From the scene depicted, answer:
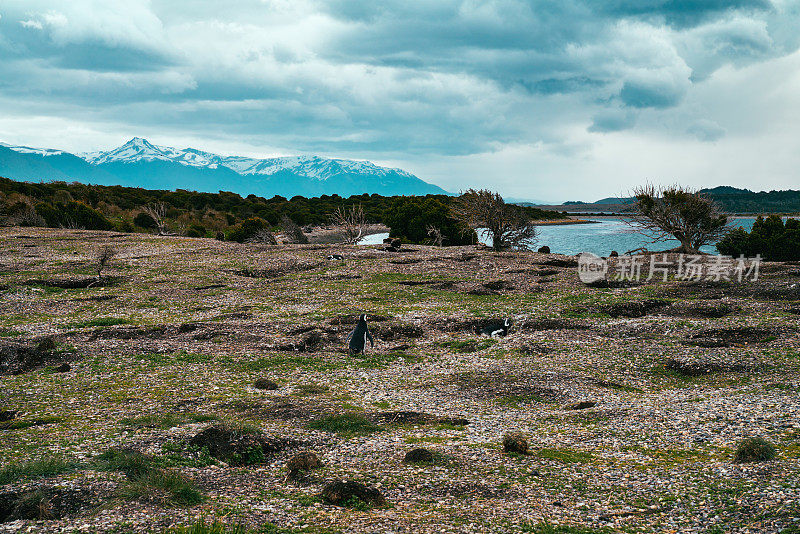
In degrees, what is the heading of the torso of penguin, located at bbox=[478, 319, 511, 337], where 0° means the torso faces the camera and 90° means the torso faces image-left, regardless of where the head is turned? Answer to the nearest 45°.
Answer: approximately 270°

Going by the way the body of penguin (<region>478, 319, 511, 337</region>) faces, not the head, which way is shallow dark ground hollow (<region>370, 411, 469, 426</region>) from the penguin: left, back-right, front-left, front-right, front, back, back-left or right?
right

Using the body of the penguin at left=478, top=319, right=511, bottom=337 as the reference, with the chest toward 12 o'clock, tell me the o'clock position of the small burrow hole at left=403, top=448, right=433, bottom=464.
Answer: The small burrow hole is roughly at 3 o'clock from the penguin.

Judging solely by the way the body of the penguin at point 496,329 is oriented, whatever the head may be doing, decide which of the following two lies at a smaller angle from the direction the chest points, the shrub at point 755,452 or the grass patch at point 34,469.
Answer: the shrub

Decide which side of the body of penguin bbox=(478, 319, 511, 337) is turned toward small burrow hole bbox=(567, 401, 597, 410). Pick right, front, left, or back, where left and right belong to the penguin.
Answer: right

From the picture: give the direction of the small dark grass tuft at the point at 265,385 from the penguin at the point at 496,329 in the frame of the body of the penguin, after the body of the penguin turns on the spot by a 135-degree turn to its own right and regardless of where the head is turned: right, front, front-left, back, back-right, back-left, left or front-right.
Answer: front

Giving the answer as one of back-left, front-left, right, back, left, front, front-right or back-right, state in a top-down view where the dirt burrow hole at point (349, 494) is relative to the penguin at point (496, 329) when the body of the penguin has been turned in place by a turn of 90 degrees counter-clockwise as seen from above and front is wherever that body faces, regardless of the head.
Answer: back

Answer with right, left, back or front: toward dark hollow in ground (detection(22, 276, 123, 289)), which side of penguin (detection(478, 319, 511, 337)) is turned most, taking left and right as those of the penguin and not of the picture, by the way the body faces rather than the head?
back

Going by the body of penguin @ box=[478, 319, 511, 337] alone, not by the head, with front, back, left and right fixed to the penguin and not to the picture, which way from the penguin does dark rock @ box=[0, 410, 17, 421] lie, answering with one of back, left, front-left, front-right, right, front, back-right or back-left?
back-right

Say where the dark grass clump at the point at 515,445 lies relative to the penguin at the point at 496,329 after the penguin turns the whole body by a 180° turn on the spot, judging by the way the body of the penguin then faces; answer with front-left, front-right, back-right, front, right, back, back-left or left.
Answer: left

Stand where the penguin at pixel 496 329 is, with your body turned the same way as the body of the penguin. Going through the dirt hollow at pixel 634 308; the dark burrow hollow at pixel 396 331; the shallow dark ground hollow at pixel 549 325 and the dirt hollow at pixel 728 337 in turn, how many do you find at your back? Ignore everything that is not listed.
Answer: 1

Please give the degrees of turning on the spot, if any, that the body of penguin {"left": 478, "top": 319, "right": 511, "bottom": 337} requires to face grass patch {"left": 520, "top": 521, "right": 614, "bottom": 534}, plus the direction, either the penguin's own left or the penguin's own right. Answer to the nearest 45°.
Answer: approximately 90° to the penguin's own right

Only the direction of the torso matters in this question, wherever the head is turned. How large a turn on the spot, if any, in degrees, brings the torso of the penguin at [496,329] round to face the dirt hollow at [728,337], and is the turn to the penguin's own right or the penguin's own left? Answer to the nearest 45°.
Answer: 0° — it already faces it

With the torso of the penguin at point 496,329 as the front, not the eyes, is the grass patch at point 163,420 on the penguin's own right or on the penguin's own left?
on the penguin's own right

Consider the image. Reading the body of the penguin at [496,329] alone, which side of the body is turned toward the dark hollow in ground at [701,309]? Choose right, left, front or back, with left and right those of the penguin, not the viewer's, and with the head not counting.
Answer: front
